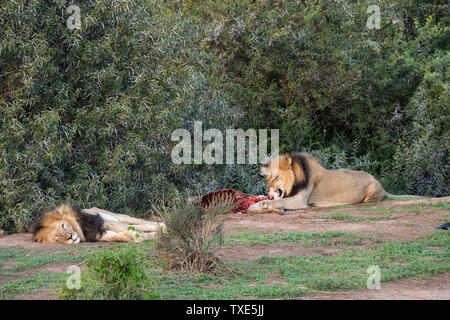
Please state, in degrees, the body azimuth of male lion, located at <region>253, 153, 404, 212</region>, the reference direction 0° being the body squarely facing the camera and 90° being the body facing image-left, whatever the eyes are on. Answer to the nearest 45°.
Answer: approximately 90°

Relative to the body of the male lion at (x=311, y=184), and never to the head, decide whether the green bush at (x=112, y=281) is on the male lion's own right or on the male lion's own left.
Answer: on the male lion's own left

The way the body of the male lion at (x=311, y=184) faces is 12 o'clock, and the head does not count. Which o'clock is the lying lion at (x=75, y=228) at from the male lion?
The lying lion is roughly at 10 o'clock from the male lion.
